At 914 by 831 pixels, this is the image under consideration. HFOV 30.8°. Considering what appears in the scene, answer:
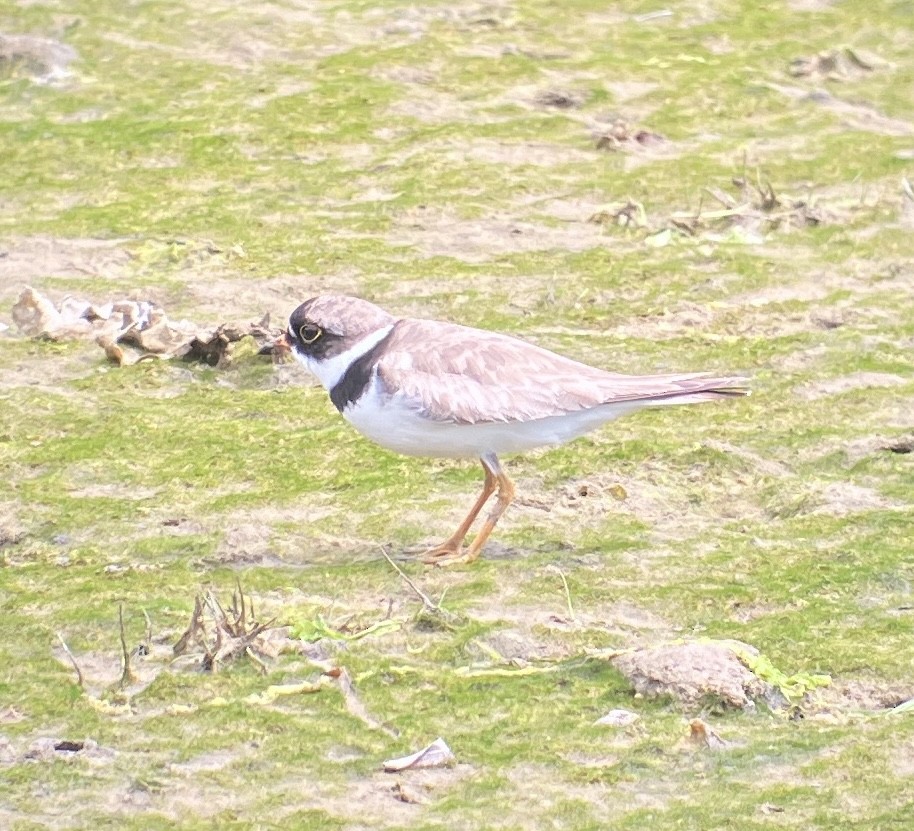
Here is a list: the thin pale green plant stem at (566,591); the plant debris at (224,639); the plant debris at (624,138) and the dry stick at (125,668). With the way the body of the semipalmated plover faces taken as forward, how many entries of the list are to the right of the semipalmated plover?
1

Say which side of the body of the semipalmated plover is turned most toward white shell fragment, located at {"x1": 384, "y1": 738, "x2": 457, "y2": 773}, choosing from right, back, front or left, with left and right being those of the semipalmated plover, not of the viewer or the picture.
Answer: left

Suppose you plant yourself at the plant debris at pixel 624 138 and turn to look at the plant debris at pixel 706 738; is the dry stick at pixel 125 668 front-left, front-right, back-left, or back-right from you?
front-right

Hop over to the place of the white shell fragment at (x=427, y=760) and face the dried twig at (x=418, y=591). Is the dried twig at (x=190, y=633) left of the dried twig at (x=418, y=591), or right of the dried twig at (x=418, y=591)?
left

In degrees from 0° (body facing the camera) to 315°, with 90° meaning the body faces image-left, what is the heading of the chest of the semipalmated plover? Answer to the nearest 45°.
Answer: approximately 90°

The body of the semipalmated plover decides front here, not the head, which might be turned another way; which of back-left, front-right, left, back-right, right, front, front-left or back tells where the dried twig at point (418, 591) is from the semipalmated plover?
left

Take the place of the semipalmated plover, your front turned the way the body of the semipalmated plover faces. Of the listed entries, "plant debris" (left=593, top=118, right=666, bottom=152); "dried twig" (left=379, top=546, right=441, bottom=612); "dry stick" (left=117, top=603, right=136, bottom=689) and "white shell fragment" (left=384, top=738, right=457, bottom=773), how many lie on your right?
1

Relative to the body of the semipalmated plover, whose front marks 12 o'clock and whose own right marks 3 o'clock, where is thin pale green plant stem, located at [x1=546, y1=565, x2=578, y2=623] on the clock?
The thin pale green plant stem is roughly at 8 o'clock from the semipalmated plover.

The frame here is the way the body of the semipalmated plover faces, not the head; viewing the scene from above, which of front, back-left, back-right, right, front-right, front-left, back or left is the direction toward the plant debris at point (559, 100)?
right

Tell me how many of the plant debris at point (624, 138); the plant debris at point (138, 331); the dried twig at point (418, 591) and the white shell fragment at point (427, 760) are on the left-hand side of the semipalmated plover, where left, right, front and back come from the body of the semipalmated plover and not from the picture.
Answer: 2

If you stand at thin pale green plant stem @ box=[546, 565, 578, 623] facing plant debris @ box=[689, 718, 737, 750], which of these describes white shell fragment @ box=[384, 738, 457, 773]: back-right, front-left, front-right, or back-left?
front-right
